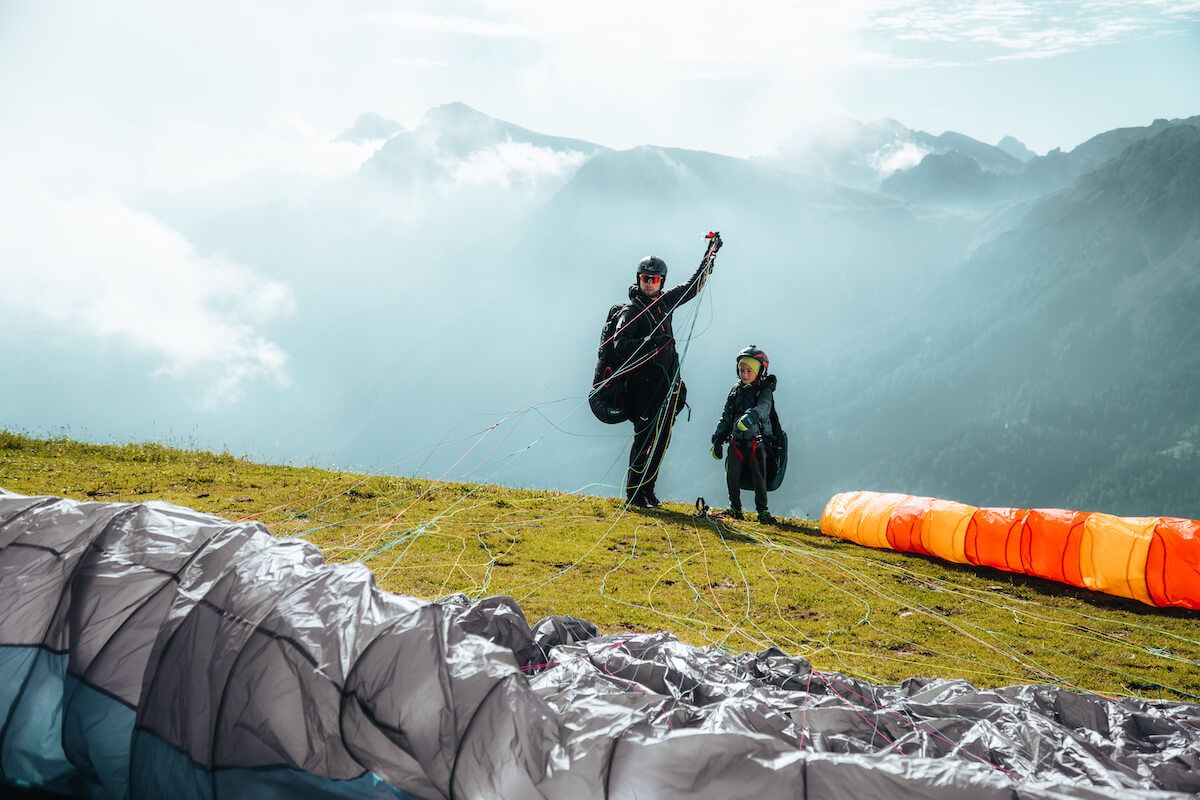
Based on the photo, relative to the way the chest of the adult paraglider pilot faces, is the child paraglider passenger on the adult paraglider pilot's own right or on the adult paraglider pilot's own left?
on the adult paraglider pilot's own left

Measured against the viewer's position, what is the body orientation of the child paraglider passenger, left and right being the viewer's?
facing the viewer and to the left of the viewer

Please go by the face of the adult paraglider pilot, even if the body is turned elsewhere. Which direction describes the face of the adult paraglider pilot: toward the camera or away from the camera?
toward the camera

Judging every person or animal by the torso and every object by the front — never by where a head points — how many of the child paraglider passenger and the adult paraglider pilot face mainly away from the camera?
0

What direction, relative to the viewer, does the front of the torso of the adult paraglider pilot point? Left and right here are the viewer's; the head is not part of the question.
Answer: facing the viewer and to the right of the viewer
